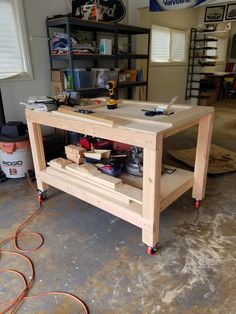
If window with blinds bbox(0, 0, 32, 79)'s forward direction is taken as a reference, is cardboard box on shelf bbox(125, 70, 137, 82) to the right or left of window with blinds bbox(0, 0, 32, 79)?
on its left

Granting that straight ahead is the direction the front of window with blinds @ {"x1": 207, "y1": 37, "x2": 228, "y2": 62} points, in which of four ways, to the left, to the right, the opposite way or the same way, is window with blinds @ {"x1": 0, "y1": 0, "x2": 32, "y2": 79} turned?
to the left

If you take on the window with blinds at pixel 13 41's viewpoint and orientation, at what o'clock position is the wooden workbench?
The wooden workbench is roughly at 1 o'clock from the window with blinds.

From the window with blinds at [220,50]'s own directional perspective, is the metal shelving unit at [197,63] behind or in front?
in front

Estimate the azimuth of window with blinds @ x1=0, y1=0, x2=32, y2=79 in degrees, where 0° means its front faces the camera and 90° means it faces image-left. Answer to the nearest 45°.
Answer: approximately 315°

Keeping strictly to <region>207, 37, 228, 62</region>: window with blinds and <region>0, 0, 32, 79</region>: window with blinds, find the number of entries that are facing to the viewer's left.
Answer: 0

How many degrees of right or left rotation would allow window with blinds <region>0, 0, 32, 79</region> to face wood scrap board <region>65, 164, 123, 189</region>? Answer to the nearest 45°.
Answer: approximately 45° to its right

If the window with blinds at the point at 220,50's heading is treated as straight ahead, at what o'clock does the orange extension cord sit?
The orange extension cord is roughly at 12 o'clock from the window with blinds.

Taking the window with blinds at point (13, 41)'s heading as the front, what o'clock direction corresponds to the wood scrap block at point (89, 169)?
The wood scrap block is roughly at 1 o'clock from the window with blinds.
